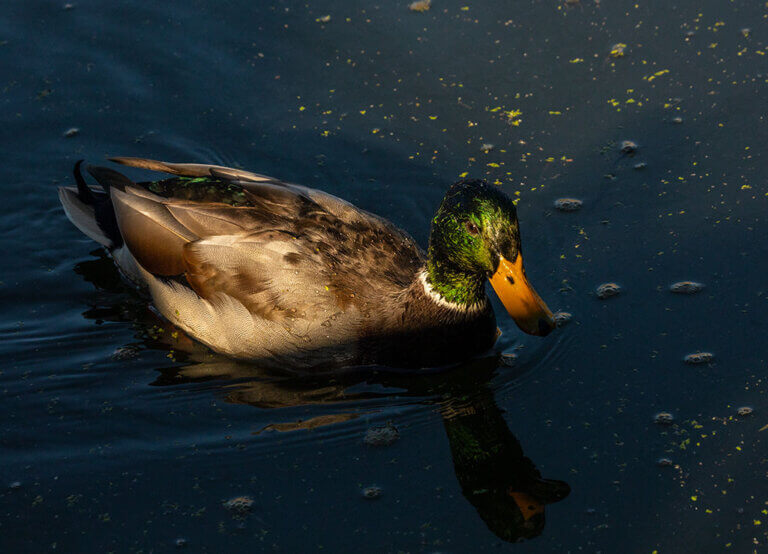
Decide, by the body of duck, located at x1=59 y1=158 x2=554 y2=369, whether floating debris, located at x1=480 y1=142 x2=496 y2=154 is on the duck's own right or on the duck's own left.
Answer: on the duck's own left

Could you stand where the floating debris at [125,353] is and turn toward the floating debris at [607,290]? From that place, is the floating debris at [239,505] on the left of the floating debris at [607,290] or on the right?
right

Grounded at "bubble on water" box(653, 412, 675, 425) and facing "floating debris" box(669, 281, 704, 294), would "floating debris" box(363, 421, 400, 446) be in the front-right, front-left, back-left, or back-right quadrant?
back-left

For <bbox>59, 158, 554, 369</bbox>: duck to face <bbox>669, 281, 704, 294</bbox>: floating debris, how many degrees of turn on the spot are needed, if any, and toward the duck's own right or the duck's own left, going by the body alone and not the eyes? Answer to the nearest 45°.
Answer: approximately 45° to the duck's own left

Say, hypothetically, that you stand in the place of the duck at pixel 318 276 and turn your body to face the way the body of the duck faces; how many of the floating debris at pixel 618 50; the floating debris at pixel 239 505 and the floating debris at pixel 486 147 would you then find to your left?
2

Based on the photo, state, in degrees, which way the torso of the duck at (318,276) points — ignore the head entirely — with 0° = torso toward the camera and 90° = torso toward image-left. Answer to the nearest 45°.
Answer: approximately 315°

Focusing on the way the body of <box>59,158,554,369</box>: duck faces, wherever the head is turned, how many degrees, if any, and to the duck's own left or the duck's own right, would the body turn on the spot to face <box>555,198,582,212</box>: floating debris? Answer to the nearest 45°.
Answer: approximately 90° to the duck's own left

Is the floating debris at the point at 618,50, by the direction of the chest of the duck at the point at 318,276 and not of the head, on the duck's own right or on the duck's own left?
on the duck's own left

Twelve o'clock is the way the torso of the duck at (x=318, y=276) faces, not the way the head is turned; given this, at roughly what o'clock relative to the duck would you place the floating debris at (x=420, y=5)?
The floating debris is roughly at 8 o'clock from the duck.

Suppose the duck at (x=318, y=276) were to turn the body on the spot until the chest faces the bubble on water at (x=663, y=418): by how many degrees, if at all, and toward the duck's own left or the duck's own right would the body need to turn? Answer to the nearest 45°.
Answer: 0° — it already faces it

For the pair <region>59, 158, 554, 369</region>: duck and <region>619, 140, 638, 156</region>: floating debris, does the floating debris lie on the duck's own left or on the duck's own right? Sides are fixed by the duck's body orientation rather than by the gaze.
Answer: on the duck's own left

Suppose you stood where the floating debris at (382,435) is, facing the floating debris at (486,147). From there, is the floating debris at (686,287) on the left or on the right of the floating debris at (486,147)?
right
